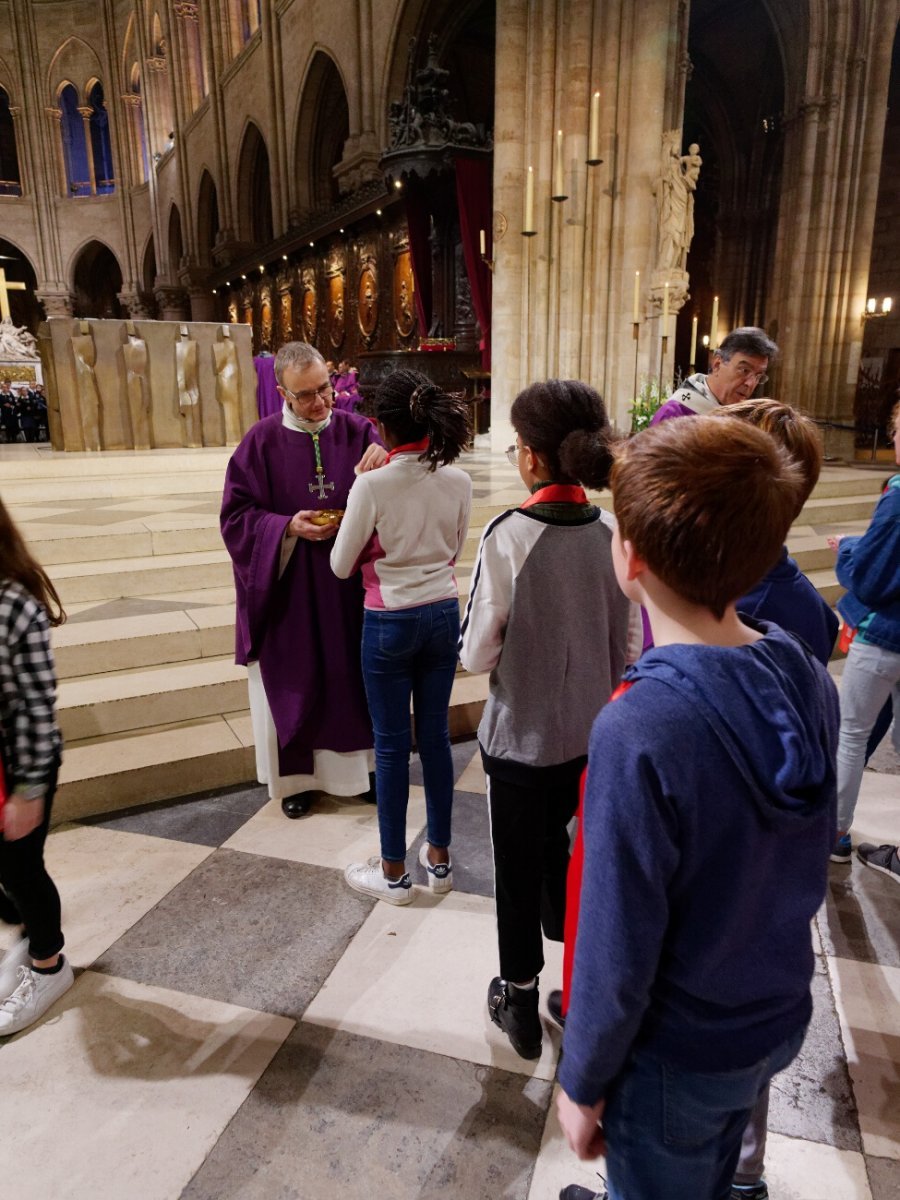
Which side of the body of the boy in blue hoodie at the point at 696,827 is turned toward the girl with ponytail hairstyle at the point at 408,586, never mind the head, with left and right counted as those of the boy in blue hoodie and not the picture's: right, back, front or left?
front

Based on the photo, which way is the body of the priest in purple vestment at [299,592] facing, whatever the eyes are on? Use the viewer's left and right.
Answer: facing the viewer and to the right of the viewer

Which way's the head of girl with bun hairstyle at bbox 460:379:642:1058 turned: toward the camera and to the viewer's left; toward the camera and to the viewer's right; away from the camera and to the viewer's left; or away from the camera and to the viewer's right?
away from the camera and to the viewer's left

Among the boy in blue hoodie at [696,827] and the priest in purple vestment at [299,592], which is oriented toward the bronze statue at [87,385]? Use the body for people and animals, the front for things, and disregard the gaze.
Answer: the boy in blue hoodie

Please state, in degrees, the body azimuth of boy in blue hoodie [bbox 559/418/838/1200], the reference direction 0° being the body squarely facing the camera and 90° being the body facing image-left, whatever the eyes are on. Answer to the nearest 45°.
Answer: approximately 135°

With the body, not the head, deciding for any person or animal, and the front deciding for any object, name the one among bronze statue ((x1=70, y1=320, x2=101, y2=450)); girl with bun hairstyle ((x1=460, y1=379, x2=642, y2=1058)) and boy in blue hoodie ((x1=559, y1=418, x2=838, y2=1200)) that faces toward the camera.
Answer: the bronze statue

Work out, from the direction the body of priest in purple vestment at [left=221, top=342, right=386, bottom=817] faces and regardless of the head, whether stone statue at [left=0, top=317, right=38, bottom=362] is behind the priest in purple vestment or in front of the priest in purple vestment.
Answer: behind

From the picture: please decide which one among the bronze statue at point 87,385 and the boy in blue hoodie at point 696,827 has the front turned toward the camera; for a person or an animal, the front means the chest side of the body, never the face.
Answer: the bronze statue

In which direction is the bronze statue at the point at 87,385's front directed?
toward the camera

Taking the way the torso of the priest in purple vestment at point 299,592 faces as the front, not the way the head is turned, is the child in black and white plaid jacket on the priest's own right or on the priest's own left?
on the priest's own right

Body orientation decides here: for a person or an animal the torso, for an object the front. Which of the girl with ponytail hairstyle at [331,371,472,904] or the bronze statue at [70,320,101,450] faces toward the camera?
the bronze statue

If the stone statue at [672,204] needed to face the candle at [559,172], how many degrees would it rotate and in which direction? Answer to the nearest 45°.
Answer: approximately 90° to its right

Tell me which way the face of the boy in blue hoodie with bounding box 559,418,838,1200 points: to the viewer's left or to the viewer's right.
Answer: to the viewer's left

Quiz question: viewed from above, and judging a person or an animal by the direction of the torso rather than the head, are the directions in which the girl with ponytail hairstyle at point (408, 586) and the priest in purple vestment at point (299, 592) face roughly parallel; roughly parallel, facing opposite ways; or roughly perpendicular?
roughly parallel, facing opposite ways

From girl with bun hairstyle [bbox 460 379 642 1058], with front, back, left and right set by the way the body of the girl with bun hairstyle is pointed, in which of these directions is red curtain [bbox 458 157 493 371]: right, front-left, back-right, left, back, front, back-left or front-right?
front-right

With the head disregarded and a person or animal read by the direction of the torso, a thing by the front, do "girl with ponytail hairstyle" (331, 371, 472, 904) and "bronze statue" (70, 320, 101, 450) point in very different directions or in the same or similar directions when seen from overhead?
very different directions

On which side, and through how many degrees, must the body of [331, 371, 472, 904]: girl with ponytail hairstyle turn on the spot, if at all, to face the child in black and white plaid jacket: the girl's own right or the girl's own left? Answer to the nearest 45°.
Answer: approximately 90° to the girl's own left

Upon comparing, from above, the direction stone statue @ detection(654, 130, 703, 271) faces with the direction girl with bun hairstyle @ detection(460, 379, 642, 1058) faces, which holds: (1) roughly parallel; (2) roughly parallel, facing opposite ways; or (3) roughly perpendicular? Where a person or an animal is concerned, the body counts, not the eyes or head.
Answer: roughly parallel, facing opposite ways

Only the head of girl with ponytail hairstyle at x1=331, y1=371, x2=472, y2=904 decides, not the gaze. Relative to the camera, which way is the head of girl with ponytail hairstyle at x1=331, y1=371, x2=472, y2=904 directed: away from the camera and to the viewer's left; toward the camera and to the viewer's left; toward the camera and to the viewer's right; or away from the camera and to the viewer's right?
away from the camera and to the viewer's left

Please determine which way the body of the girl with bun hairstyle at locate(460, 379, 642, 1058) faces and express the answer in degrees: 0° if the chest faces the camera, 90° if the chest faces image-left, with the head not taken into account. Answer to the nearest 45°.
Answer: approximately 135°

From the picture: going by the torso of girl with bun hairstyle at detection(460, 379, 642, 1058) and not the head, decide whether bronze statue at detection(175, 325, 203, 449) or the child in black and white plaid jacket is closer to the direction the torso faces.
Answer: the bronze statue
